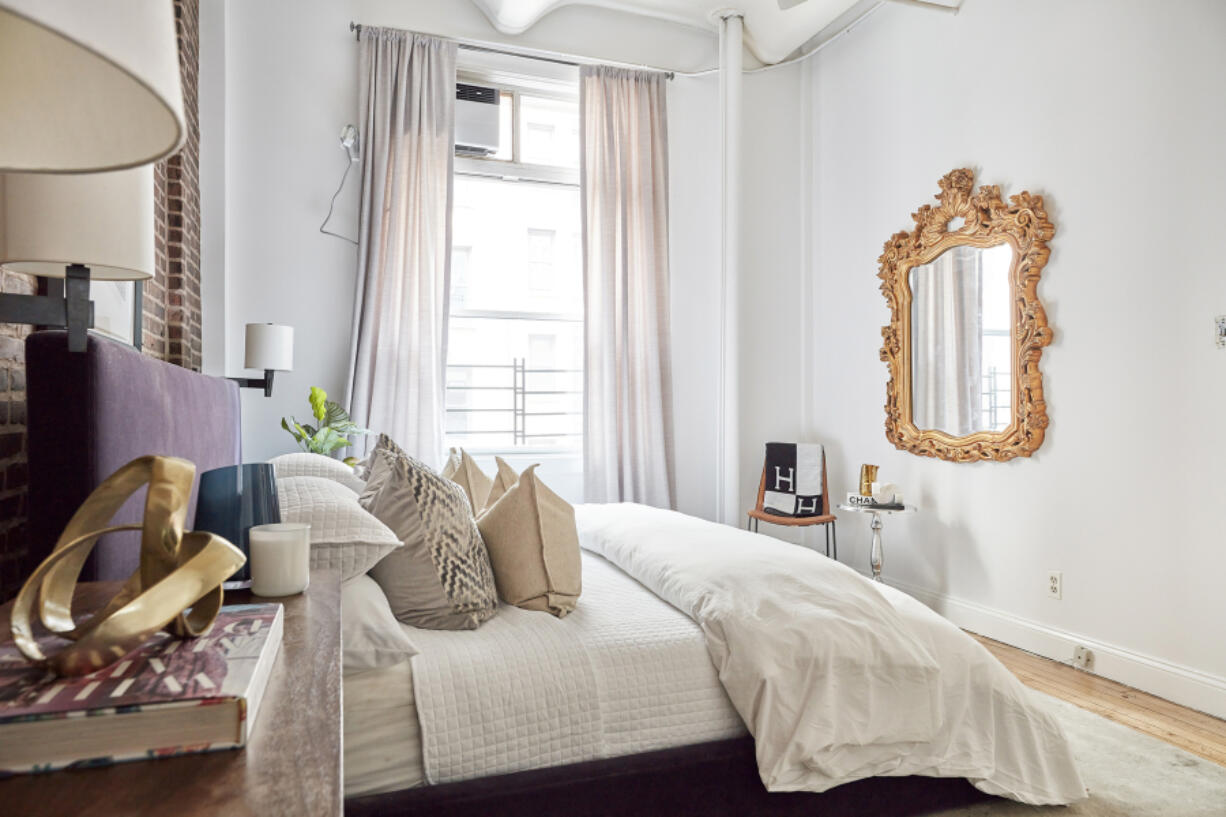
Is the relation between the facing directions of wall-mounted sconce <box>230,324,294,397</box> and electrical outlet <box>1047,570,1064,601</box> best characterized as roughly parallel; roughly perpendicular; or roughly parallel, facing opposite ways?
roughly parallel, facing opposite ways

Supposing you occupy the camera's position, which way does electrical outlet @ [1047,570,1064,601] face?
facing the viewer and to the left of the viewer

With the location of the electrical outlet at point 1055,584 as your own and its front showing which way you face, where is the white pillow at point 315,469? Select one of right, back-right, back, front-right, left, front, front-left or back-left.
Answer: front

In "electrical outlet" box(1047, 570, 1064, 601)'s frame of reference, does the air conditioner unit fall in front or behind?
in front

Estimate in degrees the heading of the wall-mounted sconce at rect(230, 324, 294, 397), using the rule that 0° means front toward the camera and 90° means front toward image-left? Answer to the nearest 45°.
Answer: approximately 270°

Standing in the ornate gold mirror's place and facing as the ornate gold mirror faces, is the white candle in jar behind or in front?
in front

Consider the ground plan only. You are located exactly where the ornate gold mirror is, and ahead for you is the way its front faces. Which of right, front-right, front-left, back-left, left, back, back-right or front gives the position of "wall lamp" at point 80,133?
front-left

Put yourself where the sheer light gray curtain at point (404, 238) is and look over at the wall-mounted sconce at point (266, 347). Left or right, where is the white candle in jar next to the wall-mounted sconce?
left

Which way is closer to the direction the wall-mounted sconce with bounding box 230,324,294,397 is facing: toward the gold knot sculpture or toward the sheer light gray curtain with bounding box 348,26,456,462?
the sheer light gray curtain

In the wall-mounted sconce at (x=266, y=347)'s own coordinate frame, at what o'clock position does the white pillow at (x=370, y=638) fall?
The white pillow is roughly at 3 o'clock from the wall-mounted sconce.

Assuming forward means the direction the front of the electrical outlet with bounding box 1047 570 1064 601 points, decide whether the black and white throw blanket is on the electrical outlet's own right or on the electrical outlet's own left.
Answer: on the electrical outlet's own right

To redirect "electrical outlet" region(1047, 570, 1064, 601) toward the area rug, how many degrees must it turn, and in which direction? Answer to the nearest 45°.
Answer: approximately 45° to its left

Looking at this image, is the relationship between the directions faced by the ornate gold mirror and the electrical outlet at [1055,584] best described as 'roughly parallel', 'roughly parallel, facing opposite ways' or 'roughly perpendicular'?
roughly parallel

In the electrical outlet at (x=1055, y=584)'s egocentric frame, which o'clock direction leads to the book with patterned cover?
The book with patterned cover is roughly at 11 o'clock from the electrical outlet.
